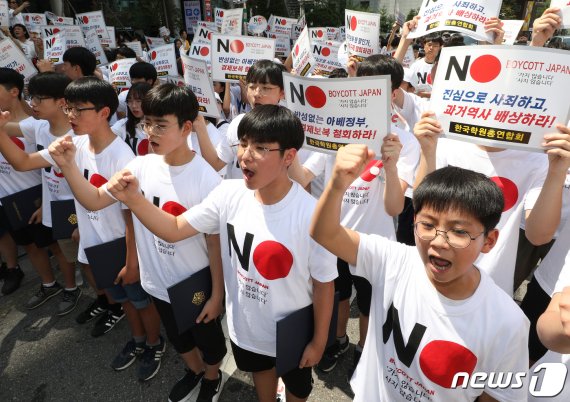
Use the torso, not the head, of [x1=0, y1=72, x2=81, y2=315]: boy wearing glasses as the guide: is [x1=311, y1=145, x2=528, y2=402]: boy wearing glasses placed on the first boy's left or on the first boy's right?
on the first boy's left

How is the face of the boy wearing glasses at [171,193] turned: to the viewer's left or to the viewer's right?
to the viewer's left

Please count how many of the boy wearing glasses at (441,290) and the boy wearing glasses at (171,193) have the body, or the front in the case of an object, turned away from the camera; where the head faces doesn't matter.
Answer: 0

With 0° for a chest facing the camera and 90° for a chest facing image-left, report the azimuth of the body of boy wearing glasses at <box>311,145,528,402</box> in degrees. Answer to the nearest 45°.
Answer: approximately 45°

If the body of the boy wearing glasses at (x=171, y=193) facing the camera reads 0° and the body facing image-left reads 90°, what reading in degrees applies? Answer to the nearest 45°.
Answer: approximately 45°

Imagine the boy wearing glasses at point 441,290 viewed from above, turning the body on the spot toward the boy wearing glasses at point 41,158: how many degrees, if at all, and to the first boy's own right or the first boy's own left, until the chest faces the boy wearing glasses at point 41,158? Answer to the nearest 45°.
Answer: approximately 45° to the first boy's own right

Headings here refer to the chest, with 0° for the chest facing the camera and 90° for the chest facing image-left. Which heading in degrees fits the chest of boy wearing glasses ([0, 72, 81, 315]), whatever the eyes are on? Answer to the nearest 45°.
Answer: approximately 45°

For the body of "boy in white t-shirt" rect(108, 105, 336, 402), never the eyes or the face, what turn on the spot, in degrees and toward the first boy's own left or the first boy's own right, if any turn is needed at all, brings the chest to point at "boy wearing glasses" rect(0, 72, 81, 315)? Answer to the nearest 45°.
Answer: approximately 90° to the first boy's own right

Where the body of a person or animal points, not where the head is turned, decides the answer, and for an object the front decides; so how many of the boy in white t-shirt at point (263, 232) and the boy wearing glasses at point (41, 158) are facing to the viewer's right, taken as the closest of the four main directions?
0
